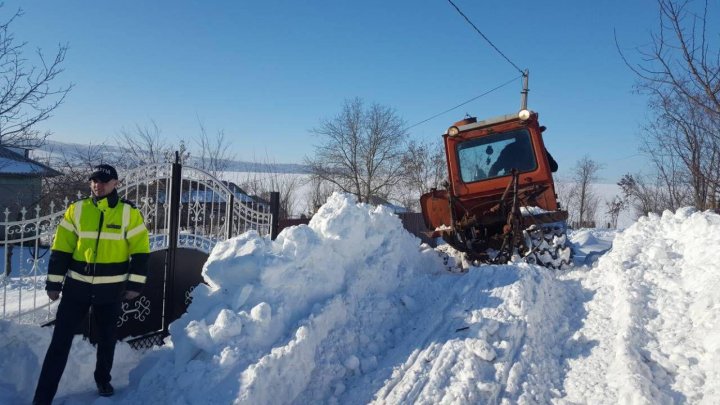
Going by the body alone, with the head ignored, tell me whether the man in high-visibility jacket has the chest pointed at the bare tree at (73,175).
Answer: no

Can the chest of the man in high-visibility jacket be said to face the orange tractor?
no

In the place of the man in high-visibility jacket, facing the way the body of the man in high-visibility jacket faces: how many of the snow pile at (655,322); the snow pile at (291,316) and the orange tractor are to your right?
0

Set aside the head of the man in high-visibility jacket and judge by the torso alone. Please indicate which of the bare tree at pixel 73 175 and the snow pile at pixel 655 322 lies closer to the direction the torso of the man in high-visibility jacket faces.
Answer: the snow pile

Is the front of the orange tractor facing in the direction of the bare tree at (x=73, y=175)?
no

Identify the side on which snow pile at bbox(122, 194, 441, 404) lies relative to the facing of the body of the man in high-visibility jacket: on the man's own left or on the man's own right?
on the man's own left

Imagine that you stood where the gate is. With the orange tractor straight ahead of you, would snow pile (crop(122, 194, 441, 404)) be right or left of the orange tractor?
right

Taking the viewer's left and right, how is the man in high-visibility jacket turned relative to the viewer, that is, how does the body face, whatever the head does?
facing the viewer
